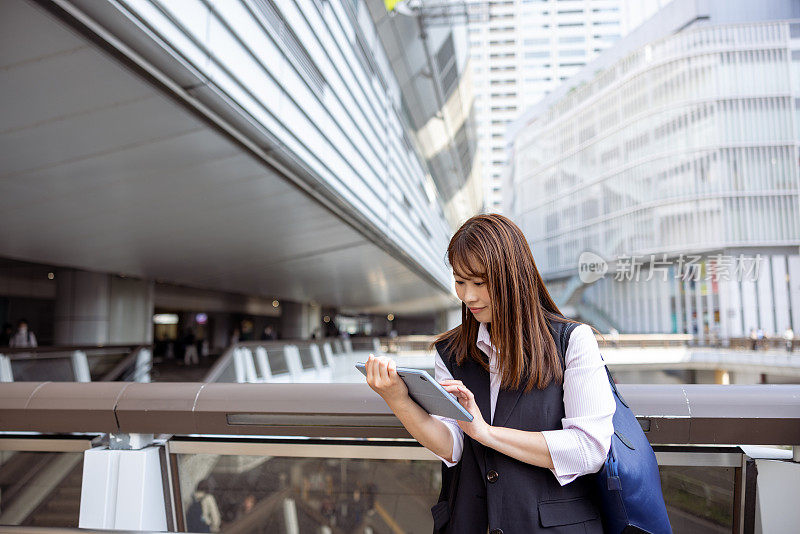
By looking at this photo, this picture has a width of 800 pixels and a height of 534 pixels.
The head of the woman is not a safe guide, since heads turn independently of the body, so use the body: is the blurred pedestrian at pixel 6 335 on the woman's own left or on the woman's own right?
on the woman's own right

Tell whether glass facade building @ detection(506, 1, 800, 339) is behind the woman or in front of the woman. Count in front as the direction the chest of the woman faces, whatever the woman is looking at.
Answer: behind

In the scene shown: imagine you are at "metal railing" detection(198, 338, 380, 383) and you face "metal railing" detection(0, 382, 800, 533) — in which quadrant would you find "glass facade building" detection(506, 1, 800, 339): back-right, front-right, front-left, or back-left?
back-left

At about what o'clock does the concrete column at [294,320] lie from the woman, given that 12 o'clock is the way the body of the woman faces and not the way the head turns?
The concrete column is roughly at 4 o'clock from the woman.

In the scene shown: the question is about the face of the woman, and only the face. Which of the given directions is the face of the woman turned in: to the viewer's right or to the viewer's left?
to the viewer's left

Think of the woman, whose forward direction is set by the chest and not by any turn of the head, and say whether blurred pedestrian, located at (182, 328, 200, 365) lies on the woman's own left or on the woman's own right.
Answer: on the woman's own right

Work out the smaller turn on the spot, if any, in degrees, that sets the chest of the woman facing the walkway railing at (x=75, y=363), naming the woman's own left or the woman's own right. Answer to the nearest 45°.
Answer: approximately 90° to the woman's own right

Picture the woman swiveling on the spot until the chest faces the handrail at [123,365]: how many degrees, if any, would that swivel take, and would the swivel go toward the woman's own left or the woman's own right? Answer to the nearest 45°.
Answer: approximately 90° to the woman's own right

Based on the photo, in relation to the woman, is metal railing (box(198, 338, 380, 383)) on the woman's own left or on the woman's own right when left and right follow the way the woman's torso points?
on the woman's own right

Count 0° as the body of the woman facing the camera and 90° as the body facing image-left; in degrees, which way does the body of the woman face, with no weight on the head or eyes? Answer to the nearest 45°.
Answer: approximately 45°

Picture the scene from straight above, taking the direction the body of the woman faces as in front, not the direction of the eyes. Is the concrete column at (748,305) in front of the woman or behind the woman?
behind

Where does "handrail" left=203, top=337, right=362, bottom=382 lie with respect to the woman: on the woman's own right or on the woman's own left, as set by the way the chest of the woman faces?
on the woman's own right
